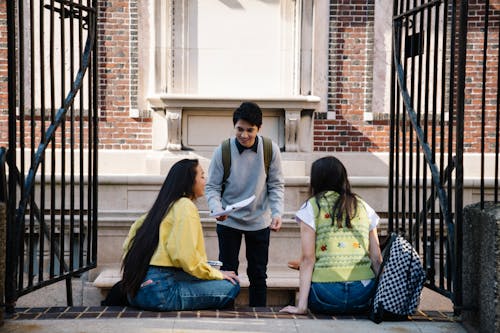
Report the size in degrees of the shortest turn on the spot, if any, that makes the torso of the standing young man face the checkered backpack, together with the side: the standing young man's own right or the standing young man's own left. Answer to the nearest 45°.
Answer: approximately 45° to the standing young man's own left

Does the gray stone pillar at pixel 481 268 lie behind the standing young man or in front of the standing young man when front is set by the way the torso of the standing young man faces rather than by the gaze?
in front

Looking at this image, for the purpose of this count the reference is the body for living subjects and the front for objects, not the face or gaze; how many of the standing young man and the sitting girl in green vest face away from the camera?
1

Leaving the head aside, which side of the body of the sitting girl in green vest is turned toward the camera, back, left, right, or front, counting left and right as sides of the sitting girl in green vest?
back

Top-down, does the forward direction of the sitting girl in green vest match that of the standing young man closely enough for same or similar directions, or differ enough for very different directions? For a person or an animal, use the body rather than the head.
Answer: very different directions

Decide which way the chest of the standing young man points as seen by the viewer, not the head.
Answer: toward the camera

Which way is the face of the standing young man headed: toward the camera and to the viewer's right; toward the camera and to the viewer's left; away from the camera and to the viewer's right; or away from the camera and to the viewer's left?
toward the camera and to the viewer's left
